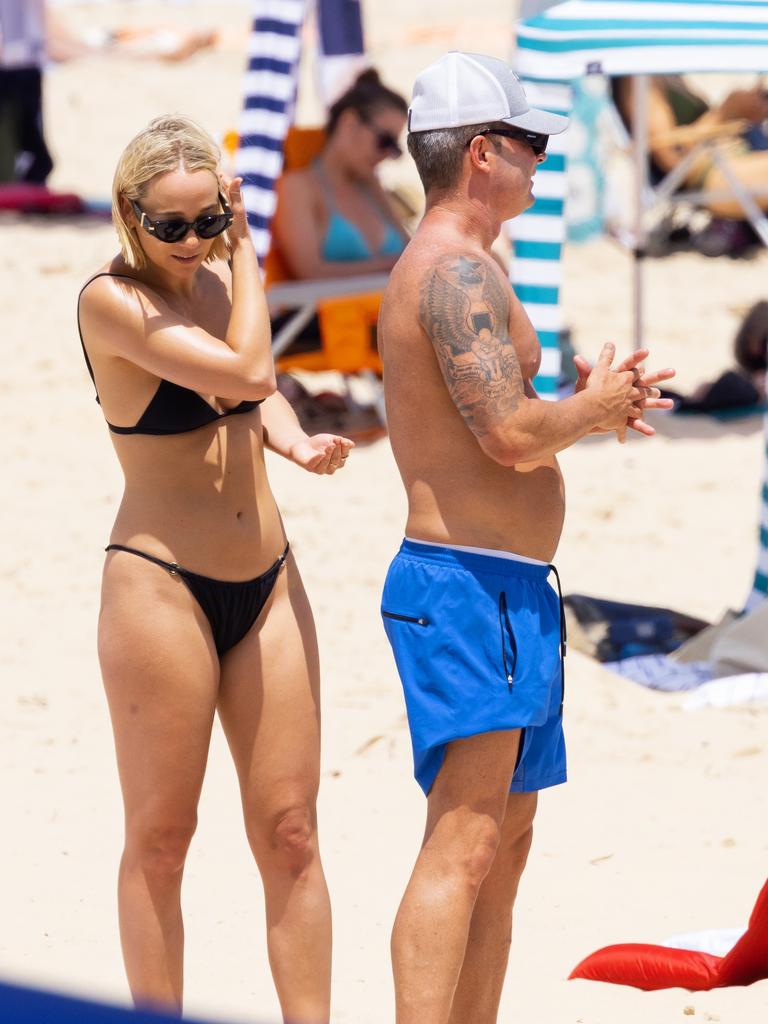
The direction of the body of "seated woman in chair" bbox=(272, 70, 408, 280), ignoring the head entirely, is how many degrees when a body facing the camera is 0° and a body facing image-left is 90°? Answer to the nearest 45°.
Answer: approximately 315°

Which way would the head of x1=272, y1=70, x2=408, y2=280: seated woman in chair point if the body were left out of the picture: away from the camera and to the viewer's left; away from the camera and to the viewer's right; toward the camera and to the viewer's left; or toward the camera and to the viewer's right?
toward the camera and to the viewer's right

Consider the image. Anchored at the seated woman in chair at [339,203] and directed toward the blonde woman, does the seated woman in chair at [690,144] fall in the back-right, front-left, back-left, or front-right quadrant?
back-left

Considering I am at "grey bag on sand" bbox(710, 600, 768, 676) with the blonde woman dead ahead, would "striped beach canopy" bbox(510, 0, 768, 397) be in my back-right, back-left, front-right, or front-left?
back-right

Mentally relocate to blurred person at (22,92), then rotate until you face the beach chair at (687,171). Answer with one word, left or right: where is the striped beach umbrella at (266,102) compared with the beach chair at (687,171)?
right

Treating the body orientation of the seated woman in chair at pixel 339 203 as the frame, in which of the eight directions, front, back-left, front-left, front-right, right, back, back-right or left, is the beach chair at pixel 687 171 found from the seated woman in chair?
left

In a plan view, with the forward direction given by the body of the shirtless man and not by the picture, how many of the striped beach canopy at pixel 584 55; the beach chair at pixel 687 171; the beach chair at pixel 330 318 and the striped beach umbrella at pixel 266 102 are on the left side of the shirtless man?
4

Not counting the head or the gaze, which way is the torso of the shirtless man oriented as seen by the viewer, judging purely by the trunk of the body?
to the viewer's right

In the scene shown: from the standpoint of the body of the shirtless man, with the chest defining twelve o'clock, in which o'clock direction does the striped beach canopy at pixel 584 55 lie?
The striped beach canopy is roughly at 9 o'clock from the shirtless man.

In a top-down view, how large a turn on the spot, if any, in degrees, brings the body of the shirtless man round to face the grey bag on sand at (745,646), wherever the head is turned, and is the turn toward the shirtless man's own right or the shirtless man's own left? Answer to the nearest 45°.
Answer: approximately 90° to the shirtless man's own left

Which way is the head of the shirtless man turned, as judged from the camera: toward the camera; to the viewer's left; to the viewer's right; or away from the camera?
to the viewer's right

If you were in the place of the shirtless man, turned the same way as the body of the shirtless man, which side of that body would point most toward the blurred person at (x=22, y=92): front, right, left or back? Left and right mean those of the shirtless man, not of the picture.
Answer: left

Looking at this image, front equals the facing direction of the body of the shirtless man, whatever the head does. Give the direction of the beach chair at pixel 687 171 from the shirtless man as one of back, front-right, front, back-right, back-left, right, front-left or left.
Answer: left

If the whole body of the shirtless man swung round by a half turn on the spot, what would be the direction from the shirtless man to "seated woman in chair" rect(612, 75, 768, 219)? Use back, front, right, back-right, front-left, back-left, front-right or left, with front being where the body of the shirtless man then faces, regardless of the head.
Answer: right

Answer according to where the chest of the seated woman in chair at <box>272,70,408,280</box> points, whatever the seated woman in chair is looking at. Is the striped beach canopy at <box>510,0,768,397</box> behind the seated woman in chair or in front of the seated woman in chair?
in front

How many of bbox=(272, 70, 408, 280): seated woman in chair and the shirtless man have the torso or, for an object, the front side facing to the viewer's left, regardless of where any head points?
0
